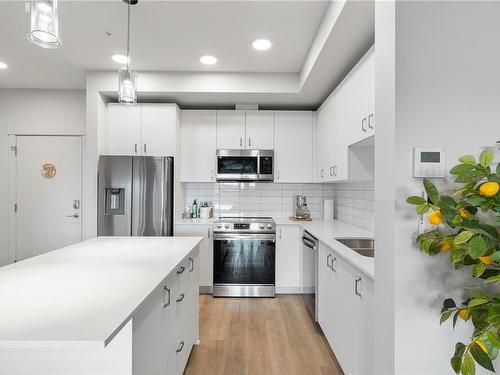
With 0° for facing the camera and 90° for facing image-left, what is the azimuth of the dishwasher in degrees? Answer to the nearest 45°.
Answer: approximately 90°

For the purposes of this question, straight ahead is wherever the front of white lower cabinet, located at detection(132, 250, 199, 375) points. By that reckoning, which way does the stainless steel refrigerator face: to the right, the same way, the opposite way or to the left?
to the right

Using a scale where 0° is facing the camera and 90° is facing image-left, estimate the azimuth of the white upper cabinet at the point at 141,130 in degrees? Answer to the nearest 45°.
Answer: approximately 0°

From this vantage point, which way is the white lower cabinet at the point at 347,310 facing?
to the viewer's left

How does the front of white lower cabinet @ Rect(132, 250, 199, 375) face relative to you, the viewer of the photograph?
facing to the right of the viewer

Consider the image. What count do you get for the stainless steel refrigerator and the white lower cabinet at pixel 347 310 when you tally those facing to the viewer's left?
1
